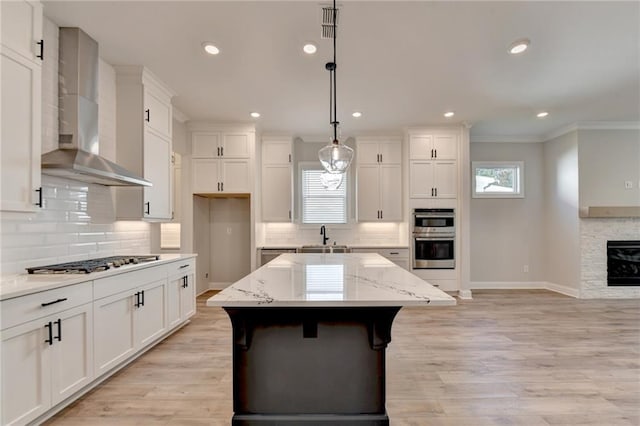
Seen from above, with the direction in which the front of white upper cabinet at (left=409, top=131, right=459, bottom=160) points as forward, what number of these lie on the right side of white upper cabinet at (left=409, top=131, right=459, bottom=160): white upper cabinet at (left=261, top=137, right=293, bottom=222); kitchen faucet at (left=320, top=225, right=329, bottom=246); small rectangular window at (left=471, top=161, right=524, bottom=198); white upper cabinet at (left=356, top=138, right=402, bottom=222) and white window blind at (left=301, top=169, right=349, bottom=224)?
4

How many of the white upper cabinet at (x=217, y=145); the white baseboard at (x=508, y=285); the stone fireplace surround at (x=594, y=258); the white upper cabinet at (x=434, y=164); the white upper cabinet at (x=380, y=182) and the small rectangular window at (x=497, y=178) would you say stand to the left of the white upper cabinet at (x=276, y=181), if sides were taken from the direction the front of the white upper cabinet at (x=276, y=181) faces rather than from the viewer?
5

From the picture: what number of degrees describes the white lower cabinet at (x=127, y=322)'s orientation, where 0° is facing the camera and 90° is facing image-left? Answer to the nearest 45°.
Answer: approximately 315°

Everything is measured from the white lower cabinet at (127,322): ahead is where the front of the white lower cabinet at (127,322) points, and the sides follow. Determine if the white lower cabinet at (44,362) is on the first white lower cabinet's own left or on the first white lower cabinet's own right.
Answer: on the first white lower cabinet's own right

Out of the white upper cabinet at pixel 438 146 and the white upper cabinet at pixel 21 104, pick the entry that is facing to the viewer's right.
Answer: the white upper cabinet at pixel 21 104

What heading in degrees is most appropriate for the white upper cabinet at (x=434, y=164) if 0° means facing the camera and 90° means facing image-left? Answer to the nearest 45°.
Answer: approximately 0°

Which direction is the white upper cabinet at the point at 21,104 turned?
to the viewer's right

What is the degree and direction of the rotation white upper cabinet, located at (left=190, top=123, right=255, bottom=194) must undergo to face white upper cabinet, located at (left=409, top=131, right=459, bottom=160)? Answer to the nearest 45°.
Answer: approximately 90° to its left

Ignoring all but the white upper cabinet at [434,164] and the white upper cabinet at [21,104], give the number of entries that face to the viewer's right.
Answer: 1

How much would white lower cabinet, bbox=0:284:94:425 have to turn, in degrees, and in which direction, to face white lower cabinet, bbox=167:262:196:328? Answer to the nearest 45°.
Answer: approximately 90° to its left

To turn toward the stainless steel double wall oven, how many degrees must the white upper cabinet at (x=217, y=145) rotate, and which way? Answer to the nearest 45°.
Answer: approximately 90° to its left
